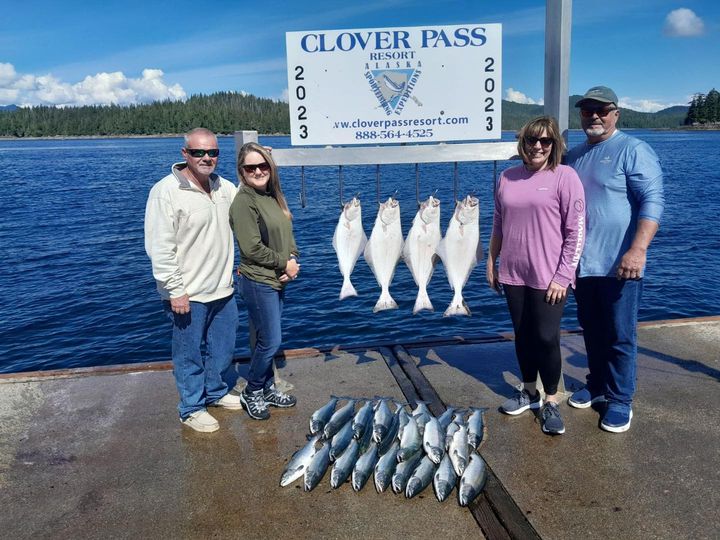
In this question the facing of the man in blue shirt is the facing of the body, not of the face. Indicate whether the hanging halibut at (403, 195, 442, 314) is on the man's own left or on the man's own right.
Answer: on the man's own right

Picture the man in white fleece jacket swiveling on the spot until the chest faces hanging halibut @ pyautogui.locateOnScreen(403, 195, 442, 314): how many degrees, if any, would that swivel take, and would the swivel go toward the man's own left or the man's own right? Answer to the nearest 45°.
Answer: approximately 45° to the man's own left

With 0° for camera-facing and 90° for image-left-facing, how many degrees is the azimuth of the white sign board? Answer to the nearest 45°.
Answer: approximately 0°

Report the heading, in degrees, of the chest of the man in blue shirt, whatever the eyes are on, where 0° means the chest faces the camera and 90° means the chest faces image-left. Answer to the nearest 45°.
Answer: approximately 45°

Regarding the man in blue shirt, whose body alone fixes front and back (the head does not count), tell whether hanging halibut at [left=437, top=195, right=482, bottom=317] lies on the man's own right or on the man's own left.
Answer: on the man's own right

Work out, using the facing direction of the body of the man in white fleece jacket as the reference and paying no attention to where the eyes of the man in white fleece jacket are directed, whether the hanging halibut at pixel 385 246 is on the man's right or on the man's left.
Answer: on the man's left
